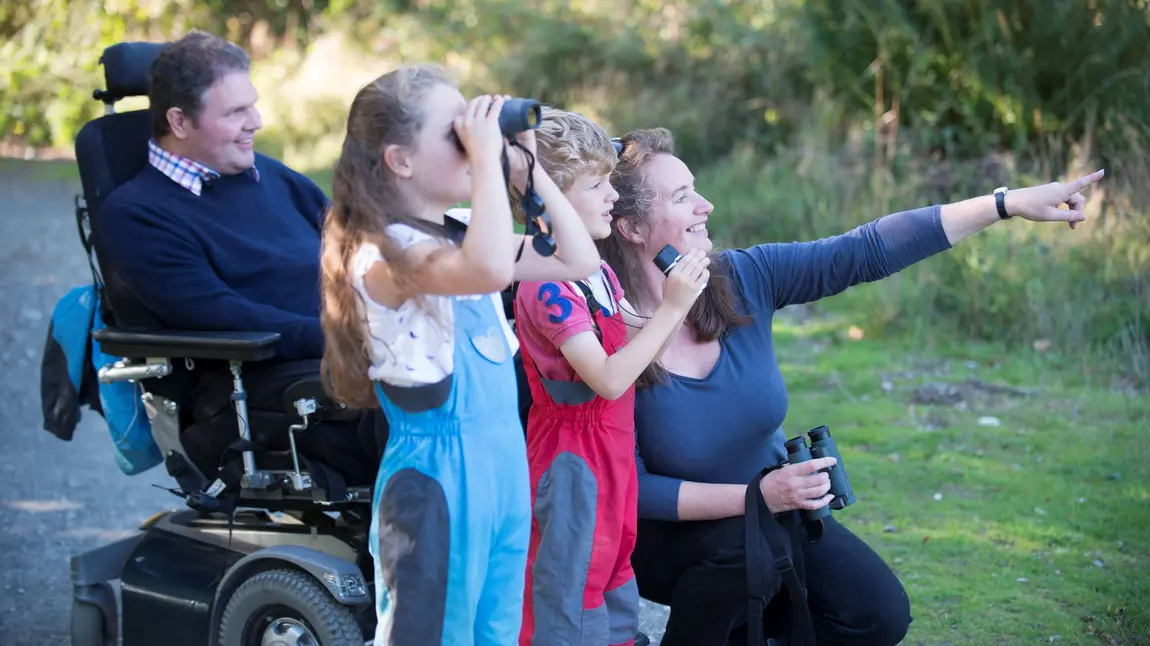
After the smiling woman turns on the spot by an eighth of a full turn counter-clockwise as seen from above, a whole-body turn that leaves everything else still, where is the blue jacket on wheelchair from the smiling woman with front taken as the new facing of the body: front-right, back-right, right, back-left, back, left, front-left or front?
back

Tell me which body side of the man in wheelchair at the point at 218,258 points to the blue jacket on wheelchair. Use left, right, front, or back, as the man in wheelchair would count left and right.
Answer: back

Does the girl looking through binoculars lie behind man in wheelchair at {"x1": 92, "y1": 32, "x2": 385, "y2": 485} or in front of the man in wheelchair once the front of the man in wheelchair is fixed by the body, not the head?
in front

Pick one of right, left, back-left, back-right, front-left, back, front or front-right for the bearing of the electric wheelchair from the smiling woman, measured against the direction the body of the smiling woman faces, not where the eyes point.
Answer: back-right

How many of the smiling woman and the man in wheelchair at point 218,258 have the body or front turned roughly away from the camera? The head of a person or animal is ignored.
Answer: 0

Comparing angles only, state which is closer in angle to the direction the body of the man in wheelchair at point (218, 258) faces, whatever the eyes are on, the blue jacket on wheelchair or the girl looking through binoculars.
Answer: the girl looking through binoculars

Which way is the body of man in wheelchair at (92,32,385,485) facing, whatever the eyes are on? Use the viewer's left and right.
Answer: facing the viewer and to the right of the viewer

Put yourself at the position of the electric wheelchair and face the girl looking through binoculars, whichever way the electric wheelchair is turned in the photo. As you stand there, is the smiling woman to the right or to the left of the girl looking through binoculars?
left

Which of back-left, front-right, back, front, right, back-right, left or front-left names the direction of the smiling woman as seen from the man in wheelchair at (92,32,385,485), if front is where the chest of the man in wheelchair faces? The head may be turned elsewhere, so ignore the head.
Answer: front
